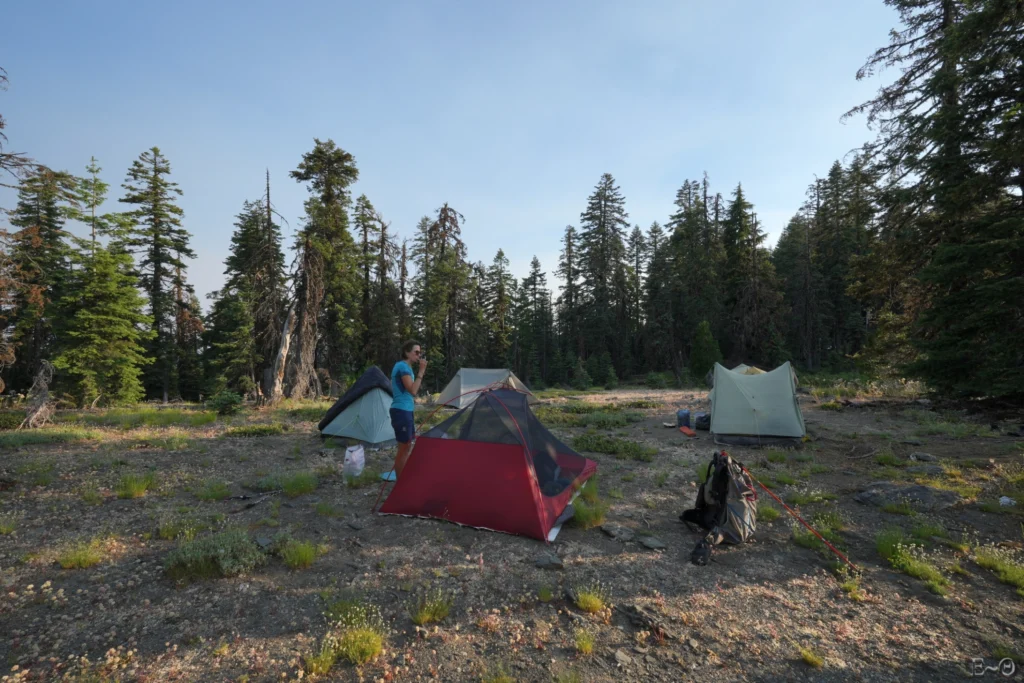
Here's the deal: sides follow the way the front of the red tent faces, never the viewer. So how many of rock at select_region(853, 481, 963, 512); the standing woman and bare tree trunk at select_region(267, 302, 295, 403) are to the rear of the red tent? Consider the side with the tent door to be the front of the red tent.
2

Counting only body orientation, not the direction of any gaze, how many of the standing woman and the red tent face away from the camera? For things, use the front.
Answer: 0

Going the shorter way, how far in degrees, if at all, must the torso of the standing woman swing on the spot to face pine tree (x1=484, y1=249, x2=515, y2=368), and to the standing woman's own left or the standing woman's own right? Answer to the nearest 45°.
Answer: approximately 90° to the standing woman's own left

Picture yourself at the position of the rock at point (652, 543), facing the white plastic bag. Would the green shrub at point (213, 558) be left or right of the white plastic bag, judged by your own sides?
left

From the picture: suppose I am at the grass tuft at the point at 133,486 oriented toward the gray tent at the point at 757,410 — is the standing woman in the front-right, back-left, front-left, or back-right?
front-right

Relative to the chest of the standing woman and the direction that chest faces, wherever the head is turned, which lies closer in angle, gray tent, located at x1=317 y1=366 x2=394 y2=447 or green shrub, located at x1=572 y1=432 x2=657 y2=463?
the green shrub

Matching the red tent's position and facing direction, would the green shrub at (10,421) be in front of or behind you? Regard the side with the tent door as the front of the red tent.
behind

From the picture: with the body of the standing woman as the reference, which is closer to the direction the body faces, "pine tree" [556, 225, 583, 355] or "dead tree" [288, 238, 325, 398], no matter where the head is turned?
the pine tree

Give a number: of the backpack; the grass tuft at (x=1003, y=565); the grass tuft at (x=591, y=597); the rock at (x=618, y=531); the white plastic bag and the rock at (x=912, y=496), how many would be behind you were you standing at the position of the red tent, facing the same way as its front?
1

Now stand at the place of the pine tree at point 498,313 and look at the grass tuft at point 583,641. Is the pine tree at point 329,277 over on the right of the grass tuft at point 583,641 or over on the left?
right

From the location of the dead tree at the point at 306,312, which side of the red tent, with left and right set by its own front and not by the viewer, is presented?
back

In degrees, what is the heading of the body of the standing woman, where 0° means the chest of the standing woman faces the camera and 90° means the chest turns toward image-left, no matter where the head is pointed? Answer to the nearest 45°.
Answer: approximately 270°

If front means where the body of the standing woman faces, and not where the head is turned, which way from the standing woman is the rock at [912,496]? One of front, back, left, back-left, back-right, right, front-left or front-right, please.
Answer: front
